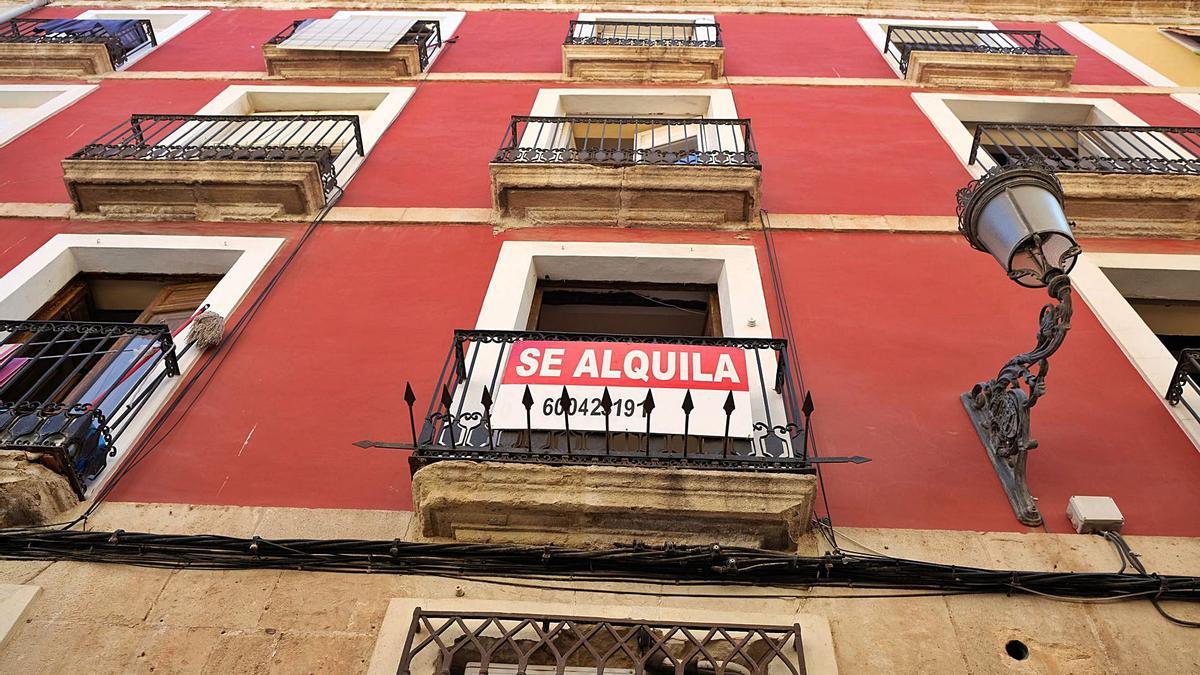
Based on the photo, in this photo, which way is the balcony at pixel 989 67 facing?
toward the camera

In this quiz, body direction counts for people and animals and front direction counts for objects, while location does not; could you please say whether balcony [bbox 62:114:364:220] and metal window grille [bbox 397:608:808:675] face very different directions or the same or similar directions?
same or similar directions

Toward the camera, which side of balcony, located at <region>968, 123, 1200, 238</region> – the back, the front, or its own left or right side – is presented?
front

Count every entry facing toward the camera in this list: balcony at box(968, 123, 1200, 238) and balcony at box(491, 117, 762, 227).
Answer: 2

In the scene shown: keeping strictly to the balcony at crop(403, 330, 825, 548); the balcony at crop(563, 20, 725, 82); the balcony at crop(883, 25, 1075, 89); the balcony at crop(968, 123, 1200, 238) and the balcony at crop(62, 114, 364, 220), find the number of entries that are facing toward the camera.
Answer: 5
